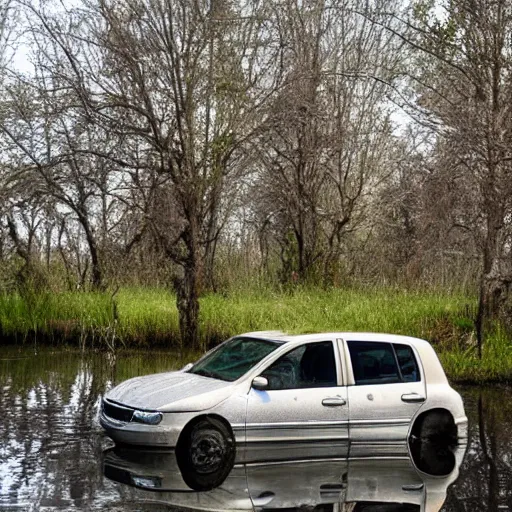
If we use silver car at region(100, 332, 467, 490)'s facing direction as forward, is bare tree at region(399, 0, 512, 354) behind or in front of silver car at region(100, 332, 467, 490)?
behind

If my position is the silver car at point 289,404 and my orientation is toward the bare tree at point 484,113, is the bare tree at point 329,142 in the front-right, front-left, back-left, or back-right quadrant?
front-left

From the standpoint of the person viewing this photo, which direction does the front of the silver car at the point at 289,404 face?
facing the viewer and to the left of the viewer

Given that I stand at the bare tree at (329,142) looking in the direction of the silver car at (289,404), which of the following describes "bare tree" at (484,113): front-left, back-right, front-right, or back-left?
front-left

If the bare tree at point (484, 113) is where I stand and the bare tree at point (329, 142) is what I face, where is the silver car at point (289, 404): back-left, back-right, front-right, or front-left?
back-left

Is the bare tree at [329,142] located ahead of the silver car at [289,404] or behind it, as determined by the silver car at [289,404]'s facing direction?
behind

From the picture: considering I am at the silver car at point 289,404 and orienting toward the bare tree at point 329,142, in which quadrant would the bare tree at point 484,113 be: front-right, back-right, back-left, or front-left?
front-right
